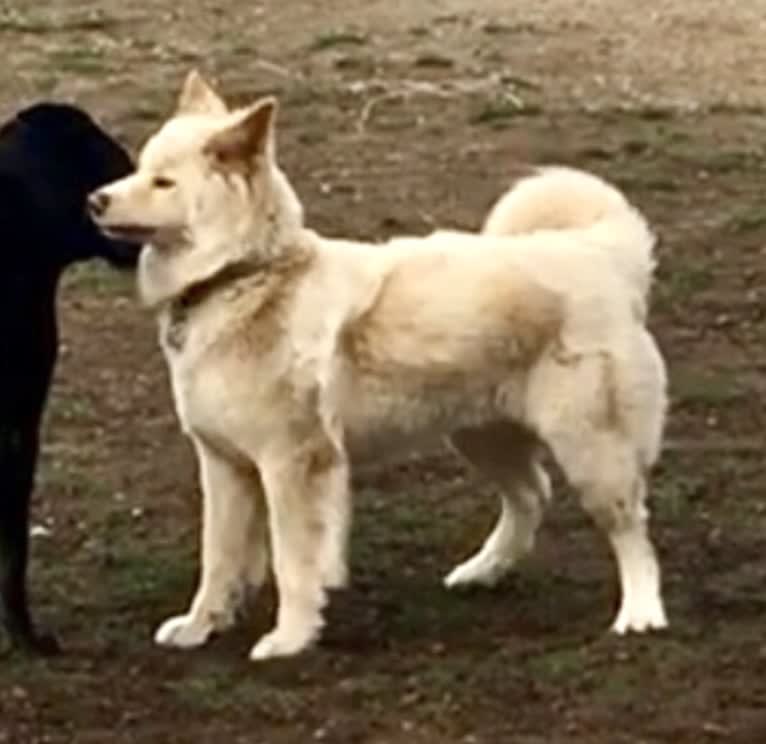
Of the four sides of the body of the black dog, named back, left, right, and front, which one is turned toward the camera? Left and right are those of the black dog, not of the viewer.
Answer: right

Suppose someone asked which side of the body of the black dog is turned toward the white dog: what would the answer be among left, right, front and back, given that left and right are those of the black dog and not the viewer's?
front
